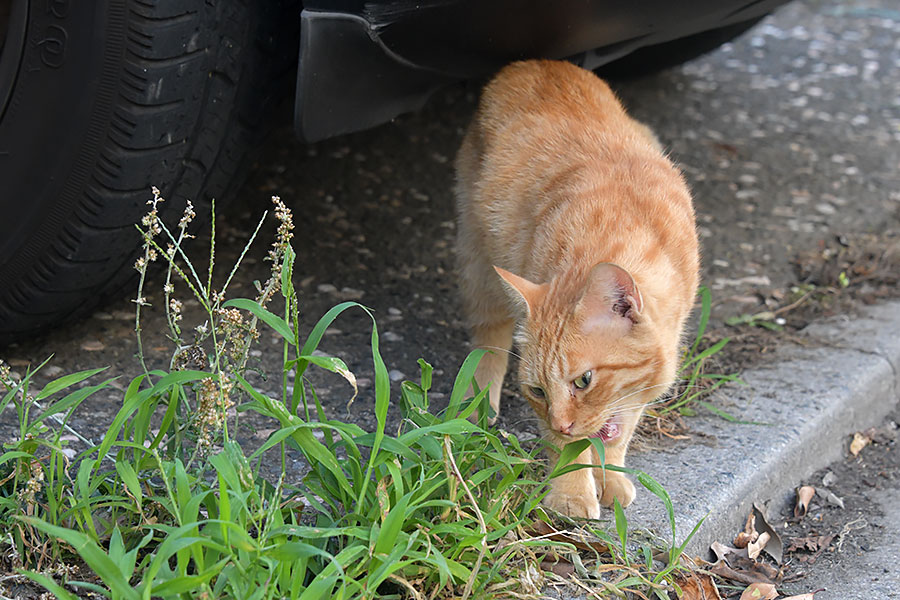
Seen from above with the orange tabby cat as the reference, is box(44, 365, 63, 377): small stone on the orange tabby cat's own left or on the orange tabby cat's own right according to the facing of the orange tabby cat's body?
on the orange tabby cat's own right

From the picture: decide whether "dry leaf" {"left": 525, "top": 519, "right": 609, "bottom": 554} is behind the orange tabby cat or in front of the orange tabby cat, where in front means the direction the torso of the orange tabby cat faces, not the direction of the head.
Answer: in front

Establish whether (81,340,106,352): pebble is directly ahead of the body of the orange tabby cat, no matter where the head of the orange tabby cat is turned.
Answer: no

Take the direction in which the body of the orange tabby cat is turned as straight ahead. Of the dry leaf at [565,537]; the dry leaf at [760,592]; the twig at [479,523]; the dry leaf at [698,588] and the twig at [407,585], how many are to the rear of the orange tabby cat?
0

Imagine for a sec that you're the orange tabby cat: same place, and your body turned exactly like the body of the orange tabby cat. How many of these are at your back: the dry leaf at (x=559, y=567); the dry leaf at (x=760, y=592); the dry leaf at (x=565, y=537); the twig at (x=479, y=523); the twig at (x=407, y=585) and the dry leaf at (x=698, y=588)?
0

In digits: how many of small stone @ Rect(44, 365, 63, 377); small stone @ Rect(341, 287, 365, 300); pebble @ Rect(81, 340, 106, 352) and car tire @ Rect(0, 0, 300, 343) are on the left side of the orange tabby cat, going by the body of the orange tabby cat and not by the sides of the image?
0

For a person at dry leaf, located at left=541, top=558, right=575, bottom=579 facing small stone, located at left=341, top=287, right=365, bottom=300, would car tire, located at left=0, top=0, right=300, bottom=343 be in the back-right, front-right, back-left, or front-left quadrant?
front-left

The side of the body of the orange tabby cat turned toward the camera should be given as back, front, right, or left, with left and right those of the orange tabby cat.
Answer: front

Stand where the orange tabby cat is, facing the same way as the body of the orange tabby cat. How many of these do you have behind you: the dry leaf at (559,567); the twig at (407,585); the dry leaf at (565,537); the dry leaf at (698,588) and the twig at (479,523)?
0

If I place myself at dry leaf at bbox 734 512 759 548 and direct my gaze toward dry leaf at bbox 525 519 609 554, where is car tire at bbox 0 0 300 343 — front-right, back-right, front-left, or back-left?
front-right

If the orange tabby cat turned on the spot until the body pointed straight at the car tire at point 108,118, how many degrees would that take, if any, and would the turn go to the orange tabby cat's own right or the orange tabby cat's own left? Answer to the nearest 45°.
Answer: approximately 90° to the orange tabby cat's own right

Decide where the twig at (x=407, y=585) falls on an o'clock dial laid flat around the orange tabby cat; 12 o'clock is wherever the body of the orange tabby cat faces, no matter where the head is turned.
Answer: The twig is roughly at 1 o'clock from the orange tabby cat.

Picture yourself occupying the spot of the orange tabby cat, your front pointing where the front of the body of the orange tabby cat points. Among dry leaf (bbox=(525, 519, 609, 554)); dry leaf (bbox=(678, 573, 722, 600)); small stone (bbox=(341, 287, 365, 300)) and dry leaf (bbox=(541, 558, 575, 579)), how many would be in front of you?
3
